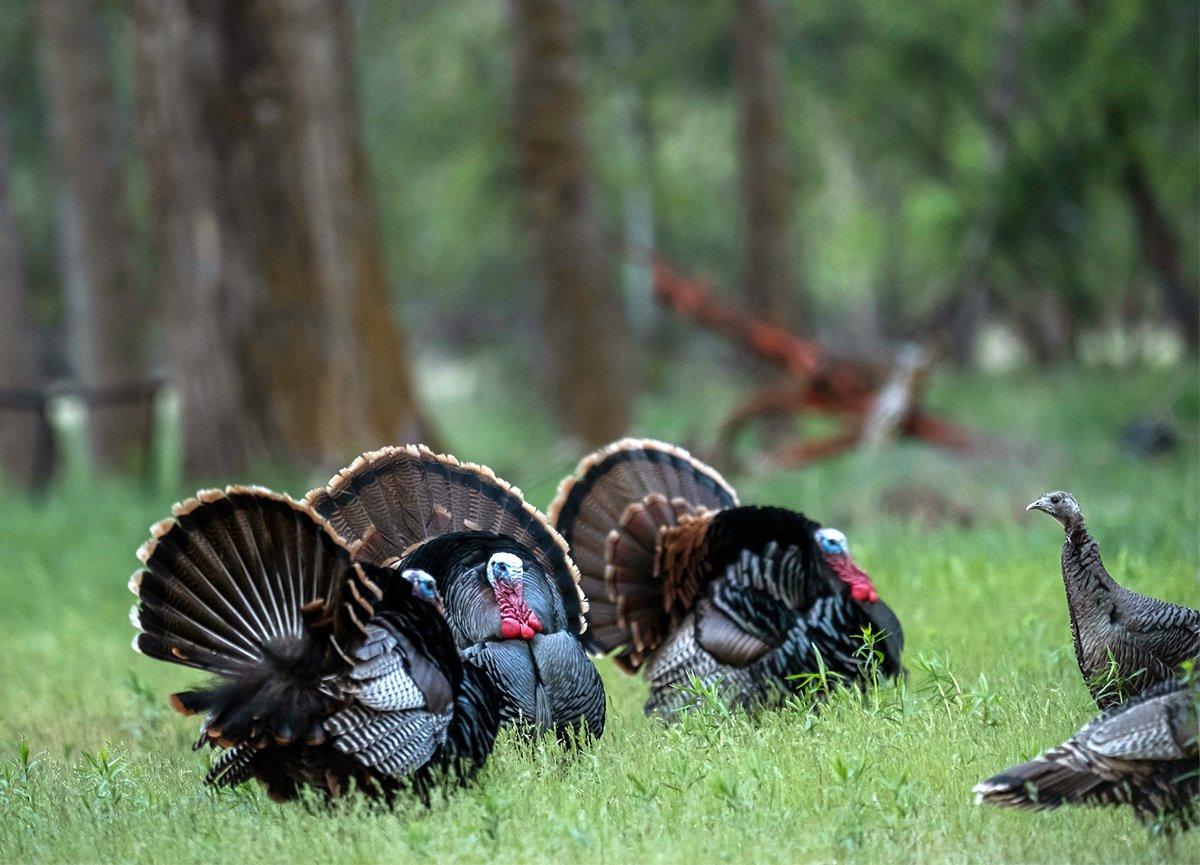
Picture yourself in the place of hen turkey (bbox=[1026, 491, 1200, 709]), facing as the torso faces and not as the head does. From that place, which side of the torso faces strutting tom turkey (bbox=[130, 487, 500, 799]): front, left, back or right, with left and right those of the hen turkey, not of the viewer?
front

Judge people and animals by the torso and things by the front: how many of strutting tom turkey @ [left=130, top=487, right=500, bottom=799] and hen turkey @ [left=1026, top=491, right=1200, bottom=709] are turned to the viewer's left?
1

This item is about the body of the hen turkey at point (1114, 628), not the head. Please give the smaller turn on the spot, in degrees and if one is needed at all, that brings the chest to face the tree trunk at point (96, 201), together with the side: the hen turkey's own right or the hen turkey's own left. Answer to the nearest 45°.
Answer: approximately 45° to the hen turkey's own right

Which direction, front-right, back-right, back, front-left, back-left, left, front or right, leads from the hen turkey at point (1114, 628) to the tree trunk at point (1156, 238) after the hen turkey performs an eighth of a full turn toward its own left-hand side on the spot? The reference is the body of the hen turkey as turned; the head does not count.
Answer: back-right

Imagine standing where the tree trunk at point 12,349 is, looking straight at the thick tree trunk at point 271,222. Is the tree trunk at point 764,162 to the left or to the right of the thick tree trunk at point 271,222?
left

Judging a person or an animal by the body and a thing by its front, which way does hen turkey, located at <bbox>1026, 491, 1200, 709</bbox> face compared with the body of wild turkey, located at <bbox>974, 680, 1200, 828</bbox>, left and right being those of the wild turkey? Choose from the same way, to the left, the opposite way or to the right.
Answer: the opposite way

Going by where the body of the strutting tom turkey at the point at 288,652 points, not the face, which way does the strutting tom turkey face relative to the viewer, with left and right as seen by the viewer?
facing away from the viewer and to the right of the viewer

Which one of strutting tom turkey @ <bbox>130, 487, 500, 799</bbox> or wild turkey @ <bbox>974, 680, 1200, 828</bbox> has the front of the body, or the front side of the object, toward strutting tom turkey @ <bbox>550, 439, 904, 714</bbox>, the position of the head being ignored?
strutting tom turkey @ <bbox>130, 487, 500, 799</bbox>

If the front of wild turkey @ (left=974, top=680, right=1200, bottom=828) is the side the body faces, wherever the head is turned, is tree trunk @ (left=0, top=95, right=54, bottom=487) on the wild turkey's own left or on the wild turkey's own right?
on the wild turkey's own left

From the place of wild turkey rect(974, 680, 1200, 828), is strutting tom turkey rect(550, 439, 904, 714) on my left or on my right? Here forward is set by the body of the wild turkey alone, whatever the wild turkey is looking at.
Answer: on my left

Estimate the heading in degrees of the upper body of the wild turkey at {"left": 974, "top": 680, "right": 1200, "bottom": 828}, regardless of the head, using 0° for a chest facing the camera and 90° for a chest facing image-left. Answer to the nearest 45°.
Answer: approximately 270°

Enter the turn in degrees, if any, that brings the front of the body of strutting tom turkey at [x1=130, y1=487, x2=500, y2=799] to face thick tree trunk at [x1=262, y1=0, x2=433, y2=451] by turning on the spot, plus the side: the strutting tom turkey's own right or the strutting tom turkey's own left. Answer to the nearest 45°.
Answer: approximately 45° to the strutting tom turkey's own left

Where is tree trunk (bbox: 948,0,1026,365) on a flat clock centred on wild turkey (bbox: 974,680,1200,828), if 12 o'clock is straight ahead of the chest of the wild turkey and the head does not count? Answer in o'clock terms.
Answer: The tree trunk is roughly at 9 o'clock from the wild turkey.

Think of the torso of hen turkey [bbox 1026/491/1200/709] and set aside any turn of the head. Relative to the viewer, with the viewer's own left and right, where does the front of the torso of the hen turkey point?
facing to the left of the viewer

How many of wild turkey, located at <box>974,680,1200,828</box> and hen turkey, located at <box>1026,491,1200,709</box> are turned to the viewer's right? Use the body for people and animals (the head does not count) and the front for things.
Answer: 1

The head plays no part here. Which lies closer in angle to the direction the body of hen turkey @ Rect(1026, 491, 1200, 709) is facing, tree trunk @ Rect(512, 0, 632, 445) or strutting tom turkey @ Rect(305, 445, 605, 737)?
the strutting tom turkey
